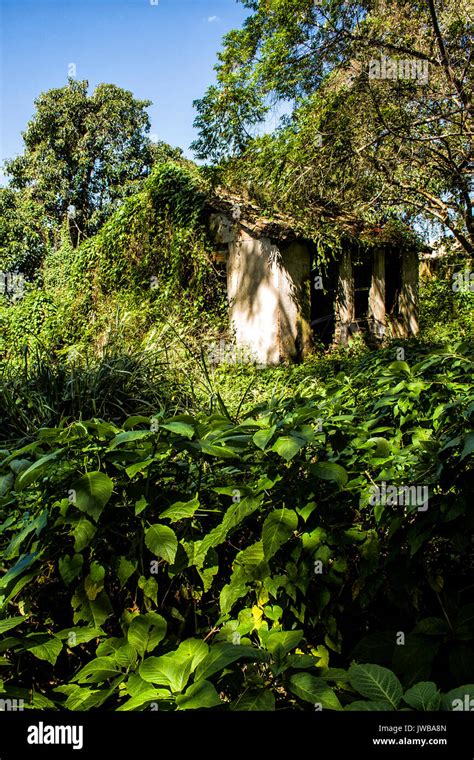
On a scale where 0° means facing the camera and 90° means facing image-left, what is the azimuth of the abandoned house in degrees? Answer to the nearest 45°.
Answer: approximately 315°

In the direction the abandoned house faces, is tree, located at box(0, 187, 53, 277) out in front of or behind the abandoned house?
behind

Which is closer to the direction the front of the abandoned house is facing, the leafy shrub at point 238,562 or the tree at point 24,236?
the leafy shrub

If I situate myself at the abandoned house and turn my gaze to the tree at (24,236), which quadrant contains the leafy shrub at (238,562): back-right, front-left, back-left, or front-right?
back-left

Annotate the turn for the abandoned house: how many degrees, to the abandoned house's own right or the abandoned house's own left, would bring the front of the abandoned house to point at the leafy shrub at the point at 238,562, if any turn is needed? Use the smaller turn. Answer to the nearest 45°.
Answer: approximately 45° to the abandoned house's own right

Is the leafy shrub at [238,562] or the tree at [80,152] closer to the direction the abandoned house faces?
the leafy shrub

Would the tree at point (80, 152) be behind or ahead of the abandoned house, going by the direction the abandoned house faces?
behind
